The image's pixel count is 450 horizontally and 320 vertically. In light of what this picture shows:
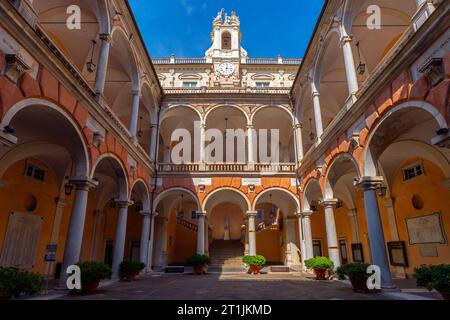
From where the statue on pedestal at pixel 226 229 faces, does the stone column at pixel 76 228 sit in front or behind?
in front

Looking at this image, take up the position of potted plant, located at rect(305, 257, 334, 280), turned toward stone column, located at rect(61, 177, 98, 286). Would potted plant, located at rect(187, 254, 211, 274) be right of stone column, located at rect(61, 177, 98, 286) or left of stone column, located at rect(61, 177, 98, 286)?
right

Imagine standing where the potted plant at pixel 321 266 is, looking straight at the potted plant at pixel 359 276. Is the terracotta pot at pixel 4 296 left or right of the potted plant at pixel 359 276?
right

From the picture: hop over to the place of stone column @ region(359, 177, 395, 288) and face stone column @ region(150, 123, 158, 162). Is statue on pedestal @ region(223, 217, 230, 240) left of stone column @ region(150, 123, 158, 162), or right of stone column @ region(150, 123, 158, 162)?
right

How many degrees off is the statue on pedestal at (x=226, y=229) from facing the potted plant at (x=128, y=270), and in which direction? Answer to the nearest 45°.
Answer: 0° — it already faces it

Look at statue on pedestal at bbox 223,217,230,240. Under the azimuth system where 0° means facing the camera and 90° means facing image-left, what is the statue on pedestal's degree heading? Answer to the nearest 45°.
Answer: approximately 0°

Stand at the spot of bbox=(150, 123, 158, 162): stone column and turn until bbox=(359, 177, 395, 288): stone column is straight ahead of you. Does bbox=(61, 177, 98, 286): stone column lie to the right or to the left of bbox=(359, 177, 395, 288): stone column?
right

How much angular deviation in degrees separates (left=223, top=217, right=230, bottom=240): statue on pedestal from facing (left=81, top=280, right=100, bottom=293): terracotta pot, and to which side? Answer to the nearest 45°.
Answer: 0° — it already faces it

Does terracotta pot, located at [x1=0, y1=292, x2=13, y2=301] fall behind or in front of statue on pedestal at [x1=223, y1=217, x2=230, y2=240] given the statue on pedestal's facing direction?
in front

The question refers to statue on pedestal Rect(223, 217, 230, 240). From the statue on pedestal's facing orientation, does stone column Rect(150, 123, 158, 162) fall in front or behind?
in front

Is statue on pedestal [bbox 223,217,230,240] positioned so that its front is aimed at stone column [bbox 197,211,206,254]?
yes

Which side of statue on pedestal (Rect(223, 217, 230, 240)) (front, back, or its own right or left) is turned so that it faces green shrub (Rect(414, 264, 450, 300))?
front
